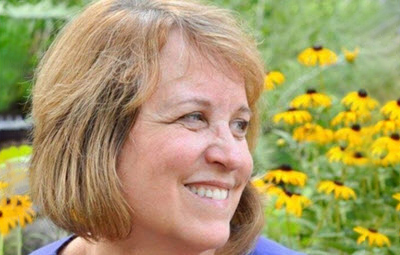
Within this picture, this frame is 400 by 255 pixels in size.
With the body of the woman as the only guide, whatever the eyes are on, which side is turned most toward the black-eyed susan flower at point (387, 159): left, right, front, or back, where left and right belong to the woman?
left

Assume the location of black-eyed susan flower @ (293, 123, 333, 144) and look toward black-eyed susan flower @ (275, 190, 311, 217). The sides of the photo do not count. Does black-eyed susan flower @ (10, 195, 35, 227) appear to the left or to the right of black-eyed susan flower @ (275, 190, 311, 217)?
right

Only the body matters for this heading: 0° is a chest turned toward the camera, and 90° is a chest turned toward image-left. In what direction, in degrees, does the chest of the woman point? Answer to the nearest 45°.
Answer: approximately 315°

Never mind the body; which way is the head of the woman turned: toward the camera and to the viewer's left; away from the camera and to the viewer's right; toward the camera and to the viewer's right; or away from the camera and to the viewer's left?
toward the camera and to the viewer's right

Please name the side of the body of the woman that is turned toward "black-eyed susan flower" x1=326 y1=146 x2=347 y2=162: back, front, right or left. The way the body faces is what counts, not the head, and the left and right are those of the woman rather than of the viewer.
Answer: left

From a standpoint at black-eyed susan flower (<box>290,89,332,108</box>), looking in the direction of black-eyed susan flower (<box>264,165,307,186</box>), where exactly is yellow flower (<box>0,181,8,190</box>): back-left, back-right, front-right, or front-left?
front-right
